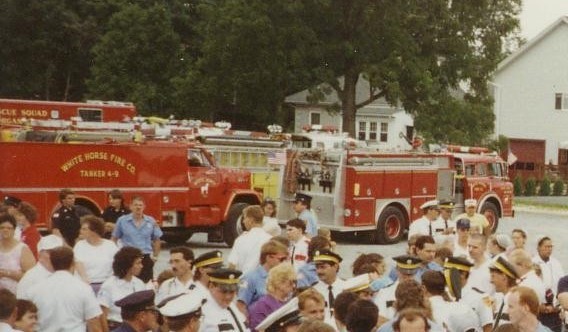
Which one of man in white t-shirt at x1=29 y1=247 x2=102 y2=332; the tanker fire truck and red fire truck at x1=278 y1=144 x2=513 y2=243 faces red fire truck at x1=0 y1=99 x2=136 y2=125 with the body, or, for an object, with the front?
the man in white t-shirt

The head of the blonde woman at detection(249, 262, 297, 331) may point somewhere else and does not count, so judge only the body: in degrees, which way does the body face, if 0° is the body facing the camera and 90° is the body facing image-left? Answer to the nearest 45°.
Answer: approximately 315°

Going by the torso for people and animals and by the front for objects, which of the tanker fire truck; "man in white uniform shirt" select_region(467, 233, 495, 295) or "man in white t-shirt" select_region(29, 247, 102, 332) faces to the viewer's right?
the tanker fire truck

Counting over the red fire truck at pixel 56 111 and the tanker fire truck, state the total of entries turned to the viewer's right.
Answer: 2

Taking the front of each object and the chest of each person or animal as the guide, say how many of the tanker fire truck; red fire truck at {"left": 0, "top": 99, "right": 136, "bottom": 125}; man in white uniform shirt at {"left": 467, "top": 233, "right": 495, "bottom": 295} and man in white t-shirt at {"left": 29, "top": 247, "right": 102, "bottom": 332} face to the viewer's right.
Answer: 2

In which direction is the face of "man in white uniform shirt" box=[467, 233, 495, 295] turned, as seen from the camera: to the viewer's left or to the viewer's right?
to the viewer's left

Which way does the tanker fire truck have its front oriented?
to the viewer's right

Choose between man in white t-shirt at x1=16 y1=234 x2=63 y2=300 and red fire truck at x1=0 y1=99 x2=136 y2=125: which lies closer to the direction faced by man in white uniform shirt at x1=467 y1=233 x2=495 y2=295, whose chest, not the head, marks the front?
the man in white t-shirt

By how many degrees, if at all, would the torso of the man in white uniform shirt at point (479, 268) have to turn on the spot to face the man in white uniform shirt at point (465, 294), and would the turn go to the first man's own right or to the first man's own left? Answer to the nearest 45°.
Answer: approximately 45° to the first man's own left

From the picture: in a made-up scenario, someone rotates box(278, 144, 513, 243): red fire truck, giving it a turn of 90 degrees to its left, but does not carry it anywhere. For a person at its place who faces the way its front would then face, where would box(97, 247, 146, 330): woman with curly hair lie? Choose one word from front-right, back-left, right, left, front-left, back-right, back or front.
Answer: back-left

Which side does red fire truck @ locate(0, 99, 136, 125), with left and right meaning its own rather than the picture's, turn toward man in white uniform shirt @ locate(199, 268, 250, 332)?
right

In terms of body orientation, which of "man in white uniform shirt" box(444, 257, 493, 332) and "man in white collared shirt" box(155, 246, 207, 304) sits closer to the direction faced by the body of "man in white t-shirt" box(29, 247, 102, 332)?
the man in white collared shirt

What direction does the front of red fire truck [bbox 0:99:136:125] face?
to the viewer's right

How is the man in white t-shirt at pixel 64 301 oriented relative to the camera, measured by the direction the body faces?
away from the camera

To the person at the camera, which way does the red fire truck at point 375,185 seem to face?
facing away from the viewer and to the right of the viewer
